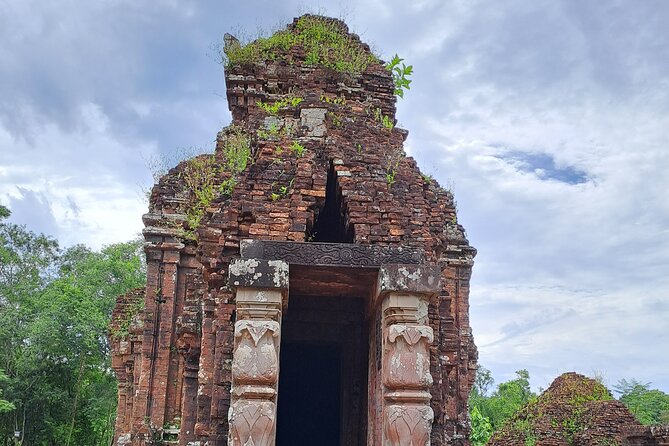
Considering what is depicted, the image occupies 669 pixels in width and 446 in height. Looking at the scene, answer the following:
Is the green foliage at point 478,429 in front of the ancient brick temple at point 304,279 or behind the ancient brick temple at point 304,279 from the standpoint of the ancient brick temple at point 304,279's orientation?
behind

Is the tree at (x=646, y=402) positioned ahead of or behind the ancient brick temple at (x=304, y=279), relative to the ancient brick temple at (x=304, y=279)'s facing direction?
behind

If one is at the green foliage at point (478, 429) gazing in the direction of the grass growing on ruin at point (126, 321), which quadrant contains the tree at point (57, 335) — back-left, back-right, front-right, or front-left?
front-right

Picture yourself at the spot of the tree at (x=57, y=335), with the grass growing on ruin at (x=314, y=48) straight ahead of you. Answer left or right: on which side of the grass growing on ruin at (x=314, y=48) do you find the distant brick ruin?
left

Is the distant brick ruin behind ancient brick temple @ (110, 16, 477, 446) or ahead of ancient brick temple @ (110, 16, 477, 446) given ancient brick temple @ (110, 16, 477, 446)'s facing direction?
behind

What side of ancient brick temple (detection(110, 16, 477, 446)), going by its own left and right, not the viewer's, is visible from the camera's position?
front
